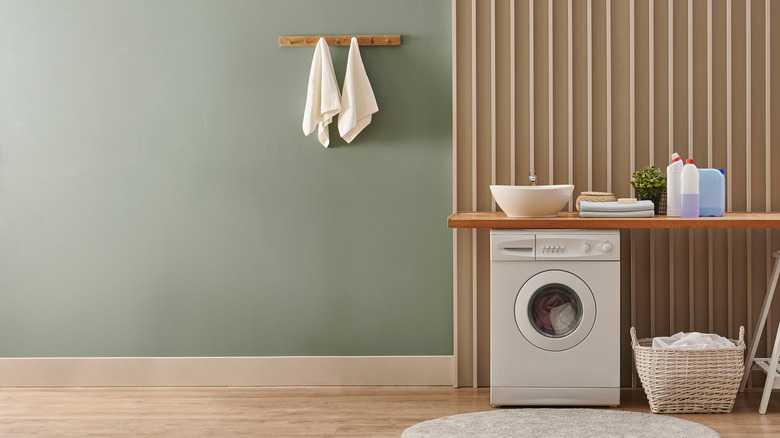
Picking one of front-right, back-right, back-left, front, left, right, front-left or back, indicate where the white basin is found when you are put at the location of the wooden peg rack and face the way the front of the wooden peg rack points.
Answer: front-left

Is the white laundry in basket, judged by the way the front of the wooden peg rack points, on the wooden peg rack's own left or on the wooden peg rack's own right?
on the wooden peg rack's own left

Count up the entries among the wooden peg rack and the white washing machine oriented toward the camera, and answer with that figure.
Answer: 2

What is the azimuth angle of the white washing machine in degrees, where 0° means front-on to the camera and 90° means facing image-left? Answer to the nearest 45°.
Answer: approximately 0°

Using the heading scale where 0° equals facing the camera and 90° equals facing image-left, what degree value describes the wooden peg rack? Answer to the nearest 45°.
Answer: approximately 0°
